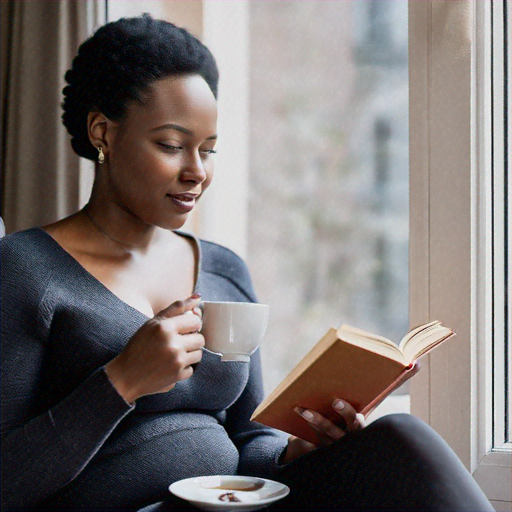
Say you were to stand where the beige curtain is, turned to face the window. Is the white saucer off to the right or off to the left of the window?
right

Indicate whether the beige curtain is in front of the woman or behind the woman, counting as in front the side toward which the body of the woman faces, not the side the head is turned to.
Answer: behind

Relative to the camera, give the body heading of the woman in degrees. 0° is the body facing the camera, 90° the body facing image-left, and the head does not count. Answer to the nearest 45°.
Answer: approximately 315°
